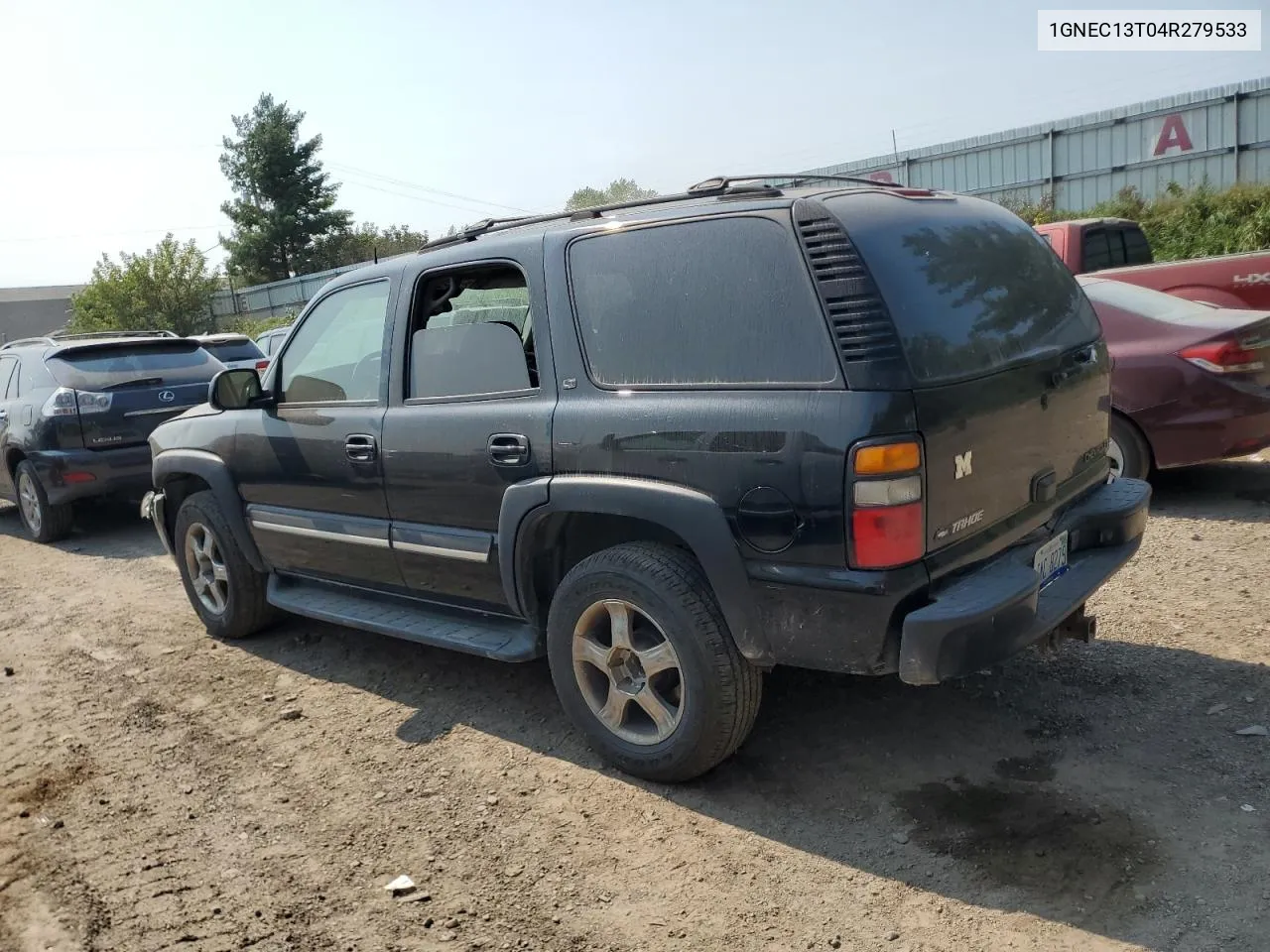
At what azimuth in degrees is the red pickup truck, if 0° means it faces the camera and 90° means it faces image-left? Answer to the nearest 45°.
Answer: approximately 135°

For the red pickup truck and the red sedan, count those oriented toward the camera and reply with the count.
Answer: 0

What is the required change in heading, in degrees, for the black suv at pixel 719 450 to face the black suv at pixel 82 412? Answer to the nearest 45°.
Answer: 0° — it already faces it

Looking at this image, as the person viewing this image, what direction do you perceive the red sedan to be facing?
facing away from the viewer and to the left of the viewer

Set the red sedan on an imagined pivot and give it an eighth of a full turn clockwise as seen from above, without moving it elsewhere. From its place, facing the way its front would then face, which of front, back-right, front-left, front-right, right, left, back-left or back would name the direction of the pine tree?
front-left

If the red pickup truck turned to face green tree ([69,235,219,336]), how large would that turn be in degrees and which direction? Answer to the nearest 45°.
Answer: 0° — it already faces it

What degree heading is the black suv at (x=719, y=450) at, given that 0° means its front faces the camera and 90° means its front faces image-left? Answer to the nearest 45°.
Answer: approximately 135°

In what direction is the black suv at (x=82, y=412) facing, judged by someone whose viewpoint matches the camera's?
facing away from the viewer and to the left of the viewer

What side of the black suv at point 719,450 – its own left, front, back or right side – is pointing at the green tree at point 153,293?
front

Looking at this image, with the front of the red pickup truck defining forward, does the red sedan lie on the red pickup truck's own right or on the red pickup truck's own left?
on the red pickup truck's own left
